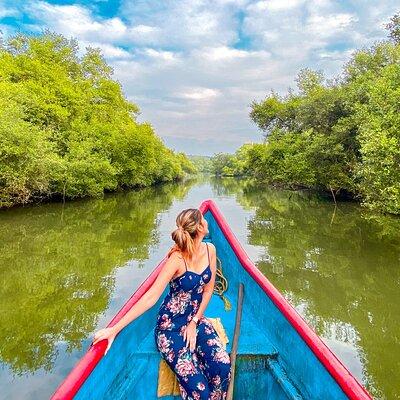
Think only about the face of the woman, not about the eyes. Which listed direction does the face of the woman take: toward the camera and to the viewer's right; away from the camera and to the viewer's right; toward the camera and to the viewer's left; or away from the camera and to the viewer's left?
away from the camera and to the viewer's right

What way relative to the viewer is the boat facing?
away from the camera

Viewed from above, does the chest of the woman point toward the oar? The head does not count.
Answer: no

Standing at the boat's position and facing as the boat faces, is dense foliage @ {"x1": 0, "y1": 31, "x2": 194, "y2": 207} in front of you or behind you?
in front

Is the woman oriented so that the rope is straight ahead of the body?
no

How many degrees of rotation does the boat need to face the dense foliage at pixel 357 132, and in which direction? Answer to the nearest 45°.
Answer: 0° — it already faces it
